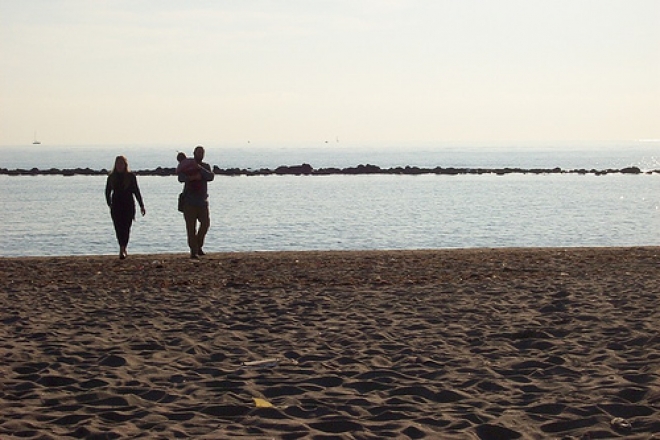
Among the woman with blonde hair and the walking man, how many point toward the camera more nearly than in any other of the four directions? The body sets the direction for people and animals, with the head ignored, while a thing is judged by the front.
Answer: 2

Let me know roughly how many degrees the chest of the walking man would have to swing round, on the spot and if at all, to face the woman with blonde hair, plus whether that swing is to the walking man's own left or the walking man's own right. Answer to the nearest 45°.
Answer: approximately 45° to the walking man's own right

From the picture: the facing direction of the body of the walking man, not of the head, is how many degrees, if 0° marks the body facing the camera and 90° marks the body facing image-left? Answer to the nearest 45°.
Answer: approximately 0°

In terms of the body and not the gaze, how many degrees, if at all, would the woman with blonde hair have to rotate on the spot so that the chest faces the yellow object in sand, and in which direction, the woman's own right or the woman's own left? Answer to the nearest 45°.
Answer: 0° — they already face it
